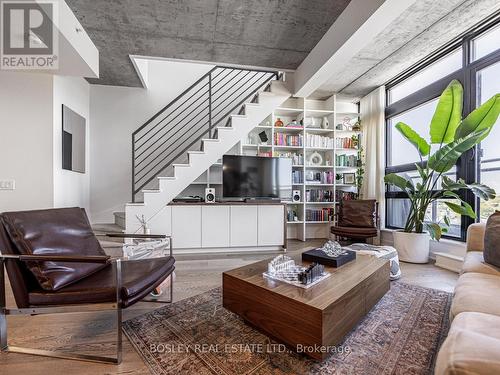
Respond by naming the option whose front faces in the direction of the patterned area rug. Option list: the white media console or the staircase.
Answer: the white media console

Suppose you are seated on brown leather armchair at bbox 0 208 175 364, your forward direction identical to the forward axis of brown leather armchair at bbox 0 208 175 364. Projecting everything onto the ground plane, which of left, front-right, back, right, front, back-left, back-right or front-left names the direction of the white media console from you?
left

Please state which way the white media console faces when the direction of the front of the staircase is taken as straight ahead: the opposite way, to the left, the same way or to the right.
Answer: to the left

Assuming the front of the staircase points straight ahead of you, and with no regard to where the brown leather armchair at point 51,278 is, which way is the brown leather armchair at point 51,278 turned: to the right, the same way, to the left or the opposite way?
the opposite way

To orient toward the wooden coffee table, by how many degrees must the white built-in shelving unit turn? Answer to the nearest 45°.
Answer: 0° — it already faces it

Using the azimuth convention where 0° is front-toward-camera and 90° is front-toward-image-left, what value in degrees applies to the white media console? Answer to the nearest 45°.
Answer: approximately 0°

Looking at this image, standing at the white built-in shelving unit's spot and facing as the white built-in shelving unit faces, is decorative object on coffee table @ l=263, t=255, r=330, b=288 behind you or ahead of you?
ahead

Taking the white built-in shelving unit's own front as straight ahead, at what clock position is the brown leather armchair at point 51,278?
The brown leather armchair is roughly at 1 o'clock from the white built-in shelving unit.

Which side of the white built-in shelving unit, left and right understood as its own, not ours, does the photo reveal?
front

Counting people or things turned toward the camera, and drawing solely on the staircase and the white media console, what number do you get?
1

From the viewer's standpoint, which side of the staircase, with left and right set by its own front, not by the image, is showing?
left

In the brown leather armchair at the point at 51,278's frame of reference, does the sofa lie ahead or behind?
ahead

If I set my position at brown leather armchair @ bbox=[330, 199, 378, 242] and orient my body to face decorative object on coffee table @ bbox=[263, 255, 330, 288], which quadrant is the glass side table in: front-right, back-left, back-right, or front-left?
front-right

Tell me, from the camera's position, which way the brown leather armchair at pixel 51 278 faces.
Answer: facing the viewer and to the right of the viewer
